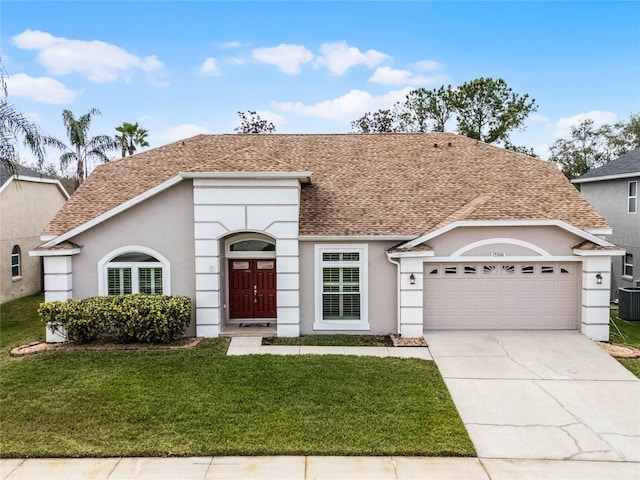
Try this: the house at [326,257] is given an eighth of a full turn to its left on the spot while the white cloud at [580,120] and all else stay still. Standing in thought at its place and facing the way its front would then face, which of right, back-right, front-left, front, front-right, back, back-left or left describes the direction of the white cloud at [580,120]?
left

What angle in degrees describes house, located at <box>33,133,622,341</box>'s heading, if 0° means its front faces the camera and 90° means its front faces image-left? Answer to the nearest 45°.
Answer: approximately 0°

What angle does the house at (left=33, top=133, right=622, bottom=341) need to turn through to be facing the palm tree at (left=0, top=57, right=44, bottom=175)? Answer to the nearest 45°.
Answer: approximately 90° to its right

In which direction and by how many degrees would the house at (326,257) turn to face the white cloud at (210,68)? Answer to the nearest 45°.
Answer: approximately 135° to its right

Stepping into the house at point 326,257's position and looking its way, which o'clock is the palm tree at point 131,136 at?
The palm tree is roughly at 5 o'clock from the house.

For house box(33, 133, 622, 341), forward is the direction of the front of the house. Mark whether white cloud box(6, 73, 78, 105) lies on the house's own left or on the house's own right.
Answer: on the house's own right

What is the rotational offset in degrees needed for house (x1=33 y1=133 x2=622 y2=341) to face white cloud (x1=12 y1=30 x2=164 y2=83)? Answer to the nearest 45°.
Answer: approximately 135° to its right

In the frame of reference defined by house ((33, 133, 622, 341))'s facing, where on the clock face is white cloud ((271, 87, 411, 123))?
The white cloud is roughly at 6 o'clock from the house.

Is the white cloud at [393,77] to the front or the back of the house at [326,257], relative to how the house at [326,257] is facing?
to the back

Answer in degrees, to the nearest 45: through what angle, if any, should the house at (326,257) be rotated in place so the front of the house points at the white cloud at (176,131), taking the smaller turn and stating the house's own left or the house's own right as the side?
approximately 135° to the house's own right

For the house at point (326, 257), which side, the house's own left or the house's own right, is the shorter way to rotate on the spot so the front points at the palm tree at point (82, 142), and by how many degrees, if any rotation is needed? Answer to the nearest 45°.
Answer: approximately 135° to the house's own right
